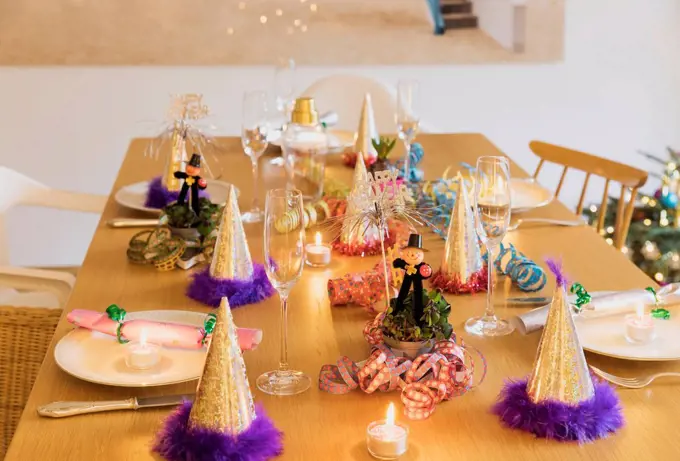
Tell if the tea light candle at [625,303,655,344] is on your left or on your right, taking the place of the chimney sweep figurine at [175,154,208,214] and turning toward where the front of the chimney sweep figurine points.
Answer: on your left

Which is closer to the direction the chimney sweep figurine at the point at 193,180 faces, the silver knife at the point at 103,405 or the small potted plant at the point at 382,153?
the silver knife

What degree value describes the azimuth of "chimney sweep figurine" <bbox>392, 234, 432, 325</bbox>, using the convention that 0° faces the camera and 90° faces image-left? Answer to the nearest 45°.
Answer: approximately 0°

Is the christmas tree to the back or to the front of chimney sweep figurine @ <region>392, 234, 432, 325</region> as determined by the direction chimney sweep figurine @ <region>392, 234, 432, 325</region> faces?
to the back

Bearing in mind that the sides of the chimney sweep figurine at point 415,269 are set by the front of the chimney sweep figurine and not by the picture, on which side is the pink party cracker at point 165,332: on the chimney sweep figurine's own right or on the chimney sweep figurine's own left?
on the chimney sweep figurine's own right

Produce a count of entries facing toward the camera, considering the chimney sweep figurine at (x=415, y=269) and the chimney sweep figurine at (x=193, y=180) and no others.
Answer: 2

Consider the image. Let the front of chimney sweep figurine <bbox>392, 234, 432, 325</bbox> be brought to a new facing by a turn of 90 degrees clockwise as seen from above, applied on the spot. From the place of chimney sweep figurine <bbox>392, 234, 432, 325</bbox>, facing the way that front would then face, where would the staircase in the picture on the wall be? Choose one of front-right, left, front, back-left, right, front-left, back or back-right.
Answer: right

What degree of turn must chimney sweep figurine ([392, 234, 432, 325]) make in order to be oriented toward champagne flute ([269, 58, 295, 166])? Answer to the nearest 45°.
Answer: approximately 180°
